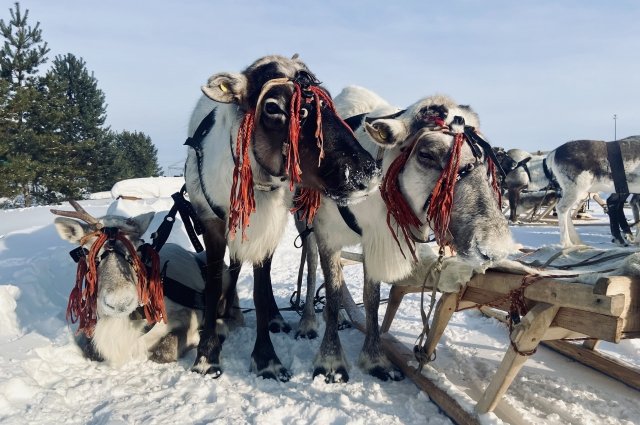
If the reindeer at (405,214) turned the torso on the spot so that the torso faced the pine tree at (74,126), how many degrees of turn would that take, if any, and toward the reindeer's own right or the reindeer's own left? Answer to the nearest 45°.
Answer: approximately 180°

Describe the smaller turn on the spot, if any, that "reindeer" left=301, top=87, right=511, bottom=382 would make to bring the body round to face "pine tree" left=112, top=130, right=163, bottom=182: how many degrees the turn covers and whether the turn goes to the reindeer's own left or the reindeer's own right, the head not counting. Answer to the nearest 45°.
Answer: approximately 180°
